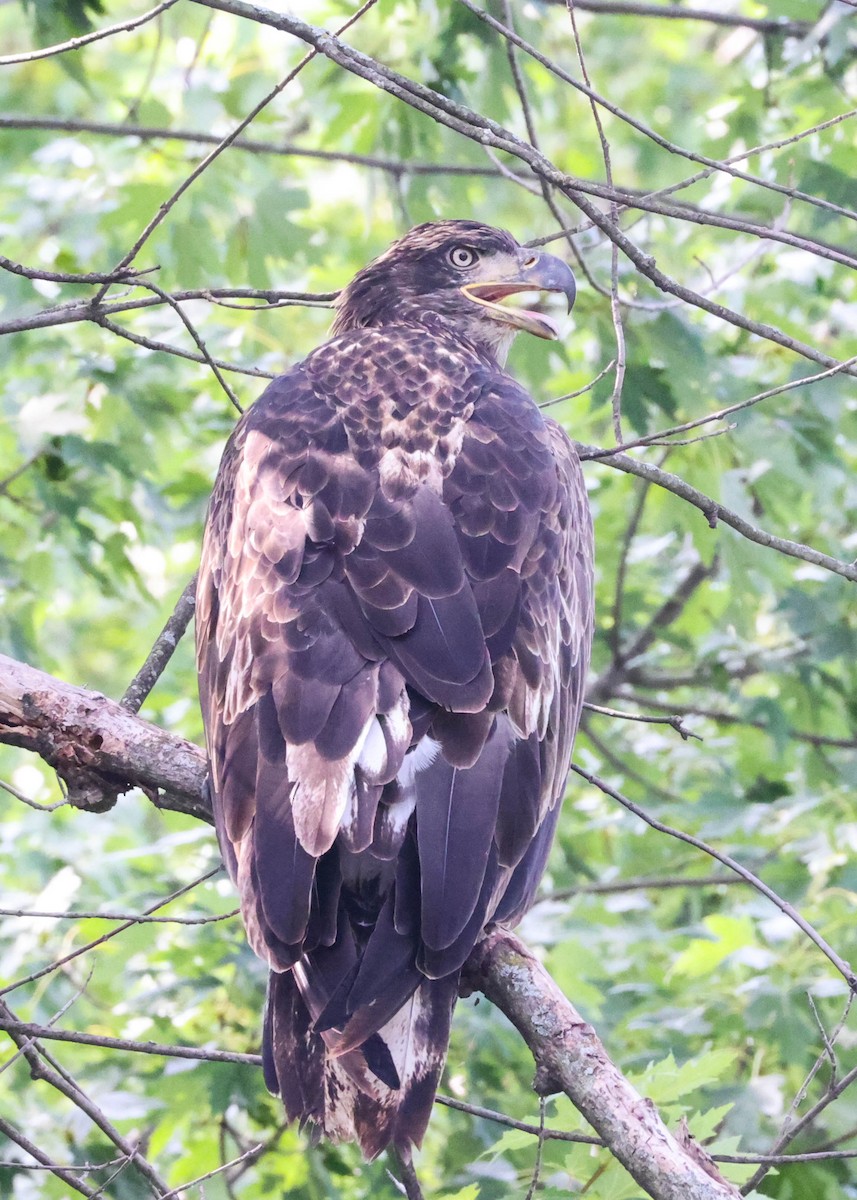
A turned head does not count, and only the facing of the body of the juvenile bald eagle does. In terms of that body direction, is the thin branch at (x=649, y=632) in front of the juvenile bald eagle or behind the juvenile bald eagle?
in front

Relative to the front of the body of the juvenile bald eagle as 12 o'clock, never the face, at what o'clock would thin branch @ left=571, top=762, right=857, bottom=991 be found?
The thin branch is roughly at 2 o'clock from the juvenile bald eagle.

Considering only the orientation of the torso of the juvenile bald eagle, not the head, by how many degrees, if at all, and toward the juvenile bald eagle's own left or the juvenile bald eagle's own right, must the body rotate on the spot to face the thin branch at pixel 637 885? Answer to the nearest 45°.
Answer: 0° — it already faces it

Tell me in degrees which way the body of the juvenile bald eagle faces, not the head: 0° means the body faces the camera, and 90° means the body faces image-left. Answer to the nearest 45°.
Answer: approximately 180°

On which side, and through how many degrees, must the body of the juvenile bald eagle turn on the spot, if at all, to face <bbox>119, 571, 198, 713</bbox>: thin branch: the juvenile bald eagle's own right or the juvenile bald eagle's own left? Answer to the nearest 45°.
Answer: approximately 45° to the juvenile bald eagle's own left
